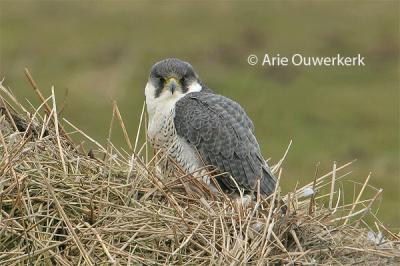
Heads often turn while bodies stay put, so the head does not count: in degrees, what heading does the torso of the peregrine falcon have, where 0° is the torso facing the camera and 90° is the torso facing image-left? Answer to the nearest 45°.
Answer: approximately 45°
